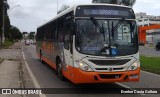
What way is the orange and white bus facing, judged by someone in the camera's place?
facing the viewer and to the right of the viewer
